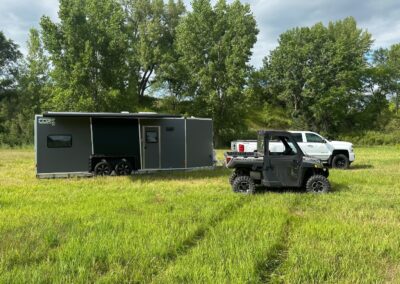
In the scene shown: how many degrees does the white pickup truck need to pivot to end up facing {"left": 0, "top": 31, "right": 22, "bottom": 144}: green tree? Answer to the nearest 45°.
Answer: approximately 135° to its left

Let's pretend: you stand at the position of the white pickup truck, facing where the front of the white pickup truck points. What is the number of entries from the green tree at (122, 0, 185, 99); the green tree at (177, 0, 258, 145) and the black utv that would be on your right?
1

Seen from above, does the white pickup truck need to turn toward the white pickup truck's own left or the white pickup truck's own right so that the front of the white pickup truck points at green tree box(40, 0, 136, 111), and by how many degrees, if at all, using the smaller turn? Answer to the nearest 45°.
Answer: approximately 135° to the white pickup truck's own left

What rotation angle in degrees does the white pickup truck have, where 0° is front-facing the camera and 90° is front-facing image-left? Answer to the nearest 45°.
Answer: approximately 270°

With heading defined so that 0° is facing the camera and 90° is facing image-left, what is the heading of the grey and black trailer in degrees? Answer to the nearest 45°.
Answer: approximately 270°

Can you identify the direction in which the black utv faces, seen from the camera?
facing to the right of the viewer

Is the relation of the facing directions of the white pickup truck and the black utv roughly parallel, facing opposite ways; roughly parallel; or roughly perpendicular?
roughly parallel
